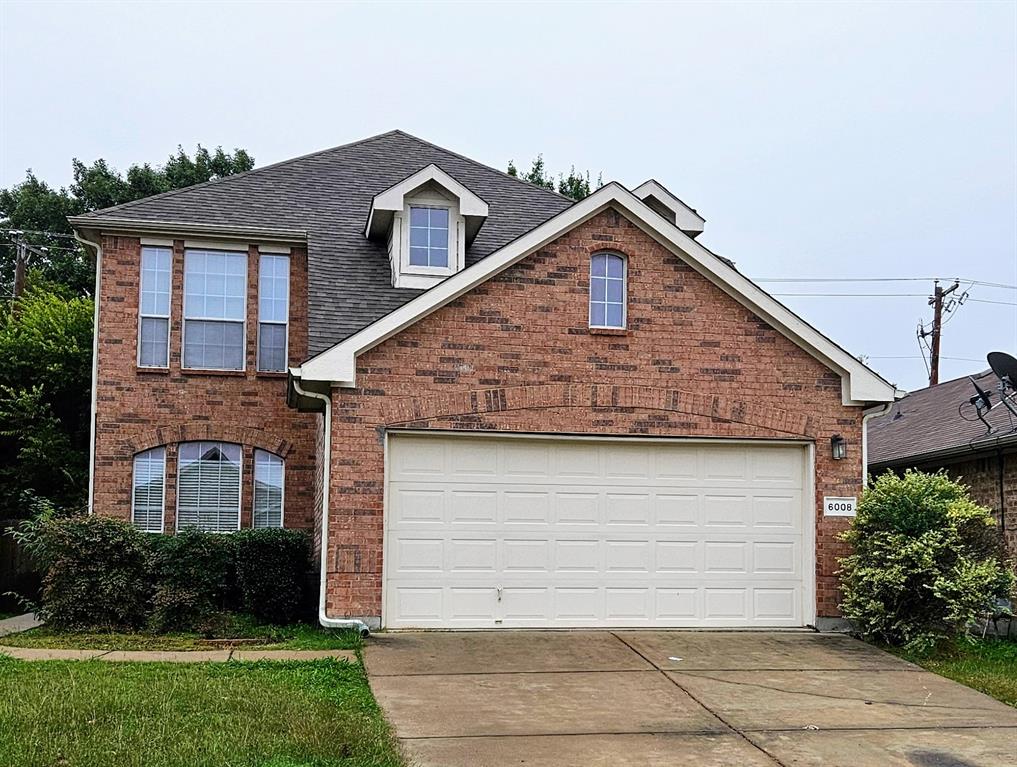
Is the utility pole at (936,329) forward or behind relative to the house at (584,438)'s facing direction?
behind

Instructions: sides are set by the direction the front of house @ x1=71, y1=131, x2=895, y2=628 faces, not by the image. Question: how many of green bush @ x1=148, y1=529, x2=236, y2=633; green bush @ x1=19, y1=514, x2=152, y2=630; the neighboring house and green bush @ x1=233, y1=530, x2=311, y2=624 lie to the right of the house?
3

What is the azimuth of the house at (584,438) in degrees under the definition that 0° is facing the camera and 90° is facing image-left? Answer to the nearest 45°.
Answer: approximately 0°

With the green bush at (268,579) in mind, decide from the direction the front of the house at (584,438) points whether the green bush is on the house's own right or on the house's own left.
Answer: on the house's own right

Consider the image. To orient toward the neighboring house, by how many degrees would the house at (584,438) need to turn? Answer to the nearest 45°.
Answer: approximately 135° to its left

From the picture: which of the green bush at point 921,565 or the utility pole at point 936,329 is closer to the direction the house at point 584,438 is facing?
the green bush

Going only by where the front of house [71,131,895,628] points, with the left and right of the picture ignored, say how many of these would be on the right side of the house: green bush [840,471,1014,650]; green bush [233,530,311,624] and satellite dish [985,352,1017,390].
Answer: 1

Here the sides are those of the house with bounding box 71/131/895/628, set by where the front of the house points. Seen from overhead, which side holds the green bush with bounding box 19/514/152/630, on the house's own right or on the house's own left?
on the house's own right

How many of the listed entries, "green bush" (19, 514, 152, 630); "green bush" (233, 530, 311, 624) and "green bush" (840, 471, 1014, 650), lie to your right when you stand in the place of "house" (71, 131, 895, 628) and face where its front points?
2

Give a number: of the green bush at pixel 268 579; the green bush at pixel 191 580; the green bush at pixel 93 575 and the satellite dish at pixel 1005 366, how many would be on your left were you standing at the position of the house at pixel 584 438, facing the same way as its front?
1

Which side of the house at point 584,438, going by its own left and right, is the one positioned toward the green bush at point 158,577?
right

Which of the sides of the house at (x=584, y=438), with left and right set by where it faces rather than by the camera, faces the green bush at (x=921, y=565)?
left

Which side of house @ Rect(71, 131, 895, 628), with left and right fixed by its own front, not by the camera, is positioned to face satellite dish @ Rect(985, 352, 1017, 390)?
left
